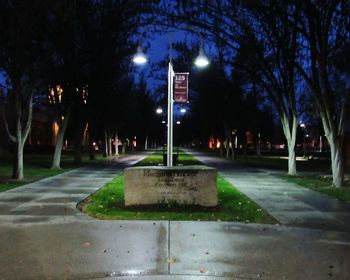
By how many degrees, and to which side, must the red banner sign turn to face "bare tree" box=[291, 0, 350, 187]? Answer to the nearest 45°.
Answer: approximately 135° to its left

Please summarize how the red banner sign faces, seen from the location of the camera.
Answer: facing the viewer

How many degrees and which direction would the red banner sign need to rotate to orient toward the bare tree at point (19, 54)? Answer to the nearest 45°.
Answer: approximately 135° to its right

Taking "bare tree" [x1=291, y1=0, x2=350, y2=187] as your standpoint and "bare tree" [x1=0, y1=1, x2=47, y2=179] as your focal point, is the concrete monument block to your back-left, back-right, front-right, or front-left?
front-left

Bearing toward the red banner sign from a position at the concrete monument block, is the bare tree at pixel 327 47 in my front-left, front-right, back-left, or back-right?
front-right
